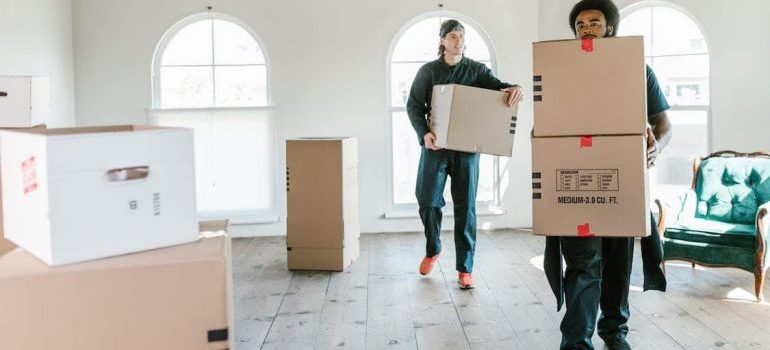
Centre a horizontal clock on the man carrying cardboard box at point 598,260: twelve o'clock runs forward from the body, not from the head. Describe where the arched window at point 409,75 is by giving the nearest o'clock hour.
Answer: The arched window is roughly at 5 o'clock from the man carrying cardboard box.

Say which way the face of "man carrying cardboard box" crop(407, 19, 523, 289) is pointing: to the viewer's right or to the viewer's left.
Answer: to the viewer's right

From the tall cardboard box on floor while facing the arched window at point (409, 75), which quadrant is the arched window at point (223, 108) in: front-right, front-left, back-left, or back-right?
front-left

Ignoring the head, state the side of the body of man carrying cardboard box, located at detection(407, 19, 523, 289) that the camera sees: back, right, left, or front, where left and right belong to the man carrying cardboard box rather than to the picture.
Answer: front

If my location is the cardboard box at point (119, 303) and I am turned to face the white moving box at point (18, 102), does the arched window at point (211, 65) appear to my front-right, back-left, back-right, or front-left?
front-right

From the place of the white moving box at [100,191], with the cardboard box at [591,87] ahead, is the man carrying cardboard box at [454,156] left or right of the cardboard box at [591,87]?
left

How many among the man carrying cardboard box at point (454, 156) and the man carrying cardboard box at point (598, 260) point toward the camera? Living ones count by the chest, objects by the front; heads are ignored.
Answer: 2

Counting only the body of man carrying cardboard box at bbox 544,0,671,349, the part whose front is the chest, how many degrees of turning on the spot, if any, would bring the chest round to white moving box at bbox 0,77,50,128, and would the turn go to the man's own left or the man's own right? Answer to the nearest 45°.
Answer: approximately 90° to the man's own right

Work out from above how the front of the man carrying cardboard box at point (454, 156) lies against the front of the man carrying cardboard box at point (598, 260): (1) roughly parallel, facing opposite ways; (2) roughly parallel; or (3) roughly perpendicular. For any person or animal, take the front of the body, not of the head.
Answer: roughly parallel

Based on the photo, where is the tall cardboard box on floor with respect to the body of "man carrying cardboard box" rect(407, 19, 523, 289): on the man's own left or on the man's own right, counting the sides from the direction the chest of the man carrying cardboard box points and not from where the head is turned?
on the man's own right

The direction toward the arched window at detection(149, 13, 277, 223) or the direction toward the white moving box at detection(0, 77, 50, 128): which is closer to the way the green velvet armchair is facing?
the white moving box

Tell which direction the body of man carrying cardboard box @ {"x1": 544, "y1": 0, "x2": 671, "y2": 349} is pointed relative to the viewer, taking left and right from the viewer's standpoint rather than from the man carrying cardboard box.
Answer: facing the viewer

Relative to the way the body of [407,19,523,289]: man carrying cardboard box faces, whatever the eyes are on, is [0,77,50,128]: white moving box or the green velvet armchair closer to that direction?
the white moving box

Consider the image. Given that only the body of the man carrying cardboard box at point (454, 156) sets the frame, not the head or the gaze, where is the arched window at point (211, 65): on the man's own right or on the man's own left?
on the man's own right

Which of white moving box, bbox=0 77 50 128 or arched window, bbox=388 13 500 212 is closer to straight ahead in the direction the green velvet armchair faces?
the white moving box
